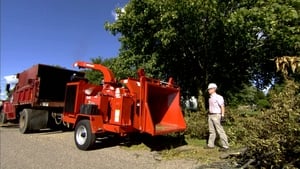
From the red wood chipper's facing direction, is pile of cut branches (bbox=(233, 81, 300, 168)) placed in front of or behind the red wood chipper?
behind

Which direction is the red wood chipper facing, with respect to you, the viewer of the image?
facing away from the viewer and to the left of the viewer

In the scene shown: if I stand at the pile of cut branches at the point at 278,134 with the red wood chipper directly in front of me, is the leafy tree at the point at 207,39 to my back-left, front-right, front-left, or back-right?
front-right

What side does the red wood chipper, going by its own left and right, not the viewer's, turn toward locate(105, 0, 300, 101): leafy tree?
right

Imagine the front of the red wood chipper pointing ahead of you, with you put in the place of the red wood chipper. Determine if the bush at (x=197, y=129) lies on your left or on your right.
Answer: on your right
